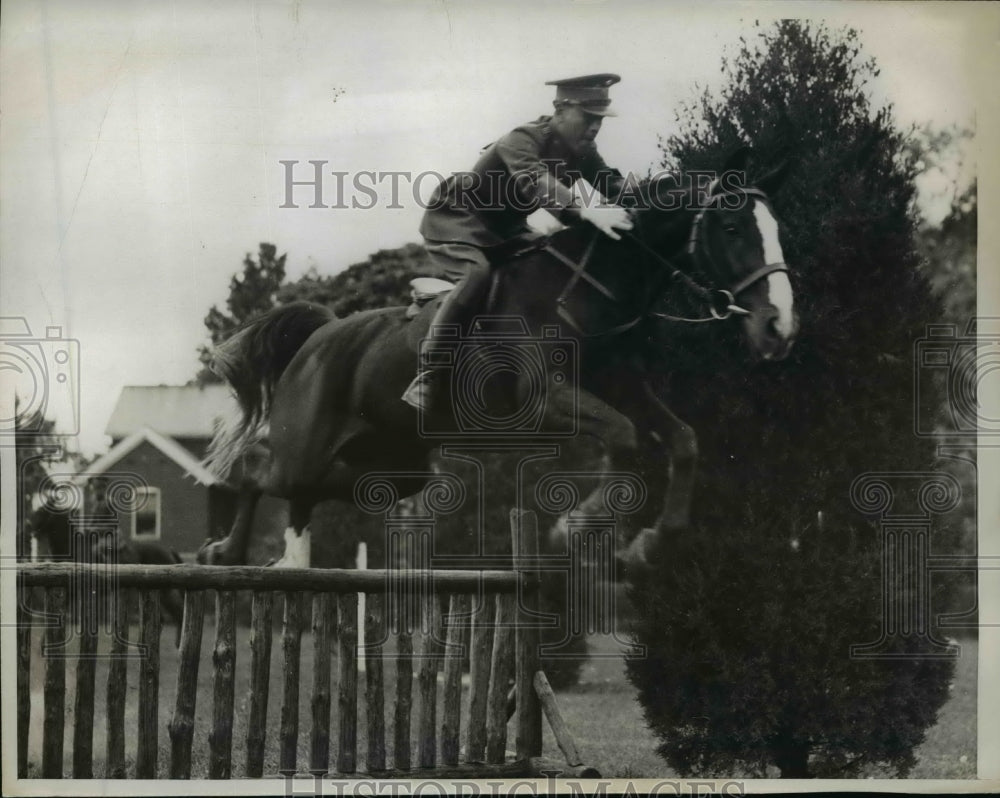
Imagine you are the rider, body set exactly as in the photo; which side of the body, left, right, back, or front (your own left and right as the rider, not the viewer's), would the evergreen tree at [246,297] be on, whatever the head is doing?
back

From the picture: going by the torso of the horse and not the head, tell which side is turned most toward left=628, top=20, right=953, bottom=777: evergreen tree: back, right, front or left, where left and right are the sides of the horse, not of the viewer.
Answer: front

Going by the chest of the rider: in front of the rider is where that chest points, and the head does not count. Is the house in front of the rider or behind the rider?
behind

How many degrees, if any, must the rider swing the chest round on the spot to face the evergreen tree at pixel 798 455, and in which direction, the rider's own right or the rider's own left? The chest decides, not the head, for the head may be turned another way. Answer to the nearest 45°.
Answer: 0° — they already face it

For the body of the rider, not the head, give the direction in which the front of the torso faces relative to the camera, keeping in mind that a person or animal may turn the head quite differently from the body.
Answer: to the viewer's right

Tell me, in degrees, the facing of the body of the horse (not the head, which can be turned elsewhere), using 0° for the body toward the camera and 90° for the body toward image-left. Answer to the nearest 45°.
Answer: approximately 270°
